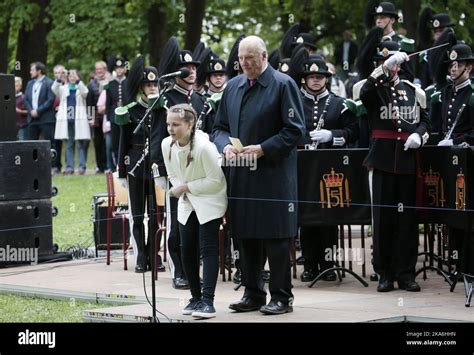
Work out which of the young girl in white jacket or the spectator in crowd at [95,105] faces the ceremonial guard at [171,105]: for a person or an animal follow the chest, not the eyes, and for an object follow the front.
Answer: the spectator in crowd

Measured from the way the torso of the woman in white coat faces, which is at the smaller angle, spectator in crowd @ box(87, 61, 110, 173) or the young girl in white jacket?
the young girl in white jacket

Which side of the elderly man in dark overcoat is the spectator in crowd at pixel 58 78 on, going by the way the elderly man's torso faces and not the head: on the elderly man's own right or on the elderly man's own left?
on the elderly man's own right

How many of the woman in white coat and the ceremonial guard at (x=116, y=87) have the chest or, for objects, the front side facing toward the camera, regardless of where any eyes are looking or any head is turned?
2

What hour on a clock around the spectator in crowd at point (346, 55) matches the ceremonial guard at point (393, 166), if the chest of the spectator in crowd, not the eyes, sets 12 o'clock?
The ceremonial guard is roughly at 12 o'clock from the spectator in crowd.

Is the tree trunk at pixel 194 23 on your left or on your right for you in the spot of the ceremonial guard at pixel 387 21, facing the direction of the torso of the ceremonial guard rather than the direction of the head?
on your right

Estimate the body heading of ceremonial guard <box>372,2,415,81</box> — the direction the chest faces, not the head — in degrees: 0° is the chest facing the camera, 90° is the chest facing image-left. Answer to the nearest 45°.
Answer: approximately 45°
